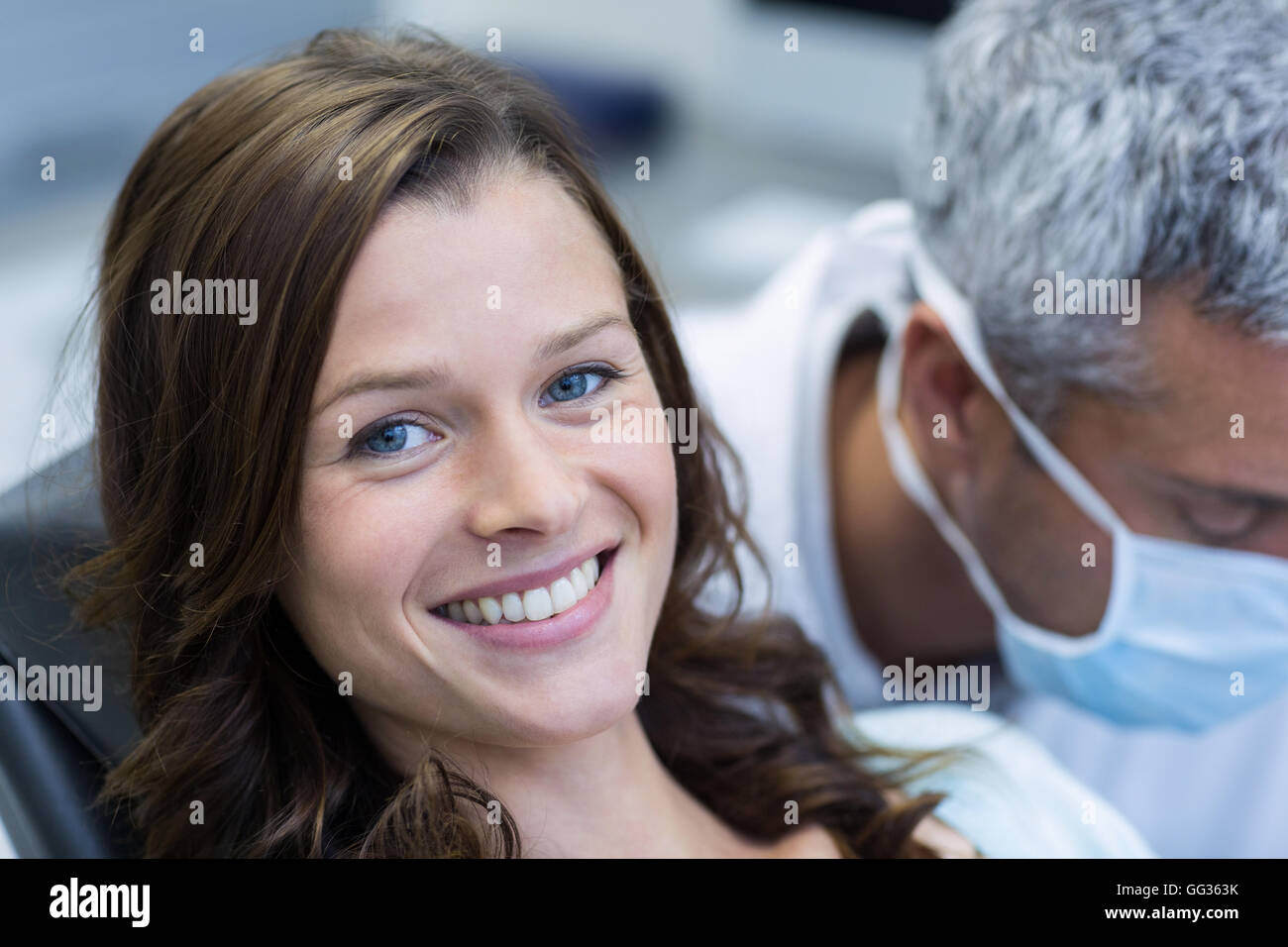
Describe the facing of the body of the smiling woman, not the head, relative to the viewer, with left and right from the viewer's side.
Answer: facing the viewer and to the right of the viewer
